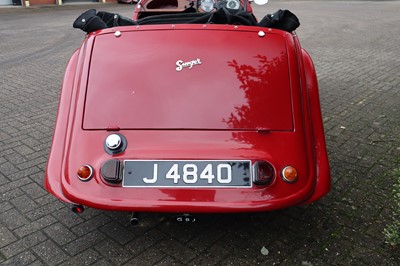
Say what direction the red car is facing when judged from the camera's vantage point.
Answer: facing away from the viewer
